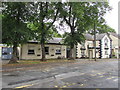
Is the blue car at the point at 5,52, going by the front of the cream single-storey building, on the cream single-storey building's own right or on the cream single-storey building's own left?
on the cream single-storey building's own right

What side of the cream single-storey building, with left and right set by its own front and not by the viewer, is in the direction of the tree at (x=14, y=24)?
front

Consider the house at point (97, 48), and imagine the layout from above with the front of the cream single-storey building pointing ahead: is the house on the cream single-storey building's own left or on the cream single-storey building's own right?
on the cream single-storey building's own left

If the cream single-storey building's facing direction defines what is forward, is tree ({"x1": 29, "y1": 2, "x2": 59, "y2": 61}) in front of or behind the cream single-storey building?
in front

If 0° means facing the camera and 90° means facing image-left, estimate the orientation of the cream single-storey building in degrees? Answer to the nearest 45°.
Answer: approximately 0°

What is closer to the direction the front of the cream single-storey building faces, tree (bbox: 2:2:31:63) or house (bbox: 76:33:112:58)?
the tree

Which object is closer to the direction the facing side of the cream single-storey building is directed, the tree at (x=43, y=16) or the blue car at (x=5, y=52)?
the tree
